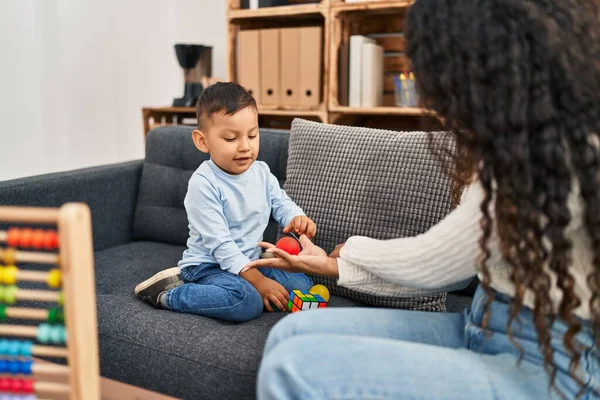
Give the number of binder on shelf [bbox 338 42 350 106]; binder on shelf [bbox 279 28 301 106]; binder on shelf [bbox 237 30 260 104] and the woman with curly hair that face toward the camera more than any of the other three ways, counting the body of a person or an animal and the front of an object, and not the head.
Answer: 3

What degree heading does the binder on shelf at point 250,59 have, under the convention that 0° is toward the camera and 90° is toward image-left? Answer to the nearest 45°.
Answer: approximately 0°

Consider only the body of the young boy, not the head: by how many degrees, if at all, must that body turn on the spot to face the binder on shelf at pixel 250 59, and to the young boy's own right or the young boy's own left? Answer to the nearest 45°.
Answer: approximately 135° to the young boy's own left

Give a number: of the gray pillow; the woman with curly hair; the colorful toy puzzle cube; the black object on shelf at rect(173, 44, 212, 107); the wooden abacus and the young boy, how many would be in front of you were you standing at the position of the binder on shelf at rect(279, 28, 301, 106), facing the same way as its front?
5

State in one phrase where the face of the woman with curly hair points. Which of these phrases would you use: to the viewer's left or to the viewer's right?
to the viewer's left

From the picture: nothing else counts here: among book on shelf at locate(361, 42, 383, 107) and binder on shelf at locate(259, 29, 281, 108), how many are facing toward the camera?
2
